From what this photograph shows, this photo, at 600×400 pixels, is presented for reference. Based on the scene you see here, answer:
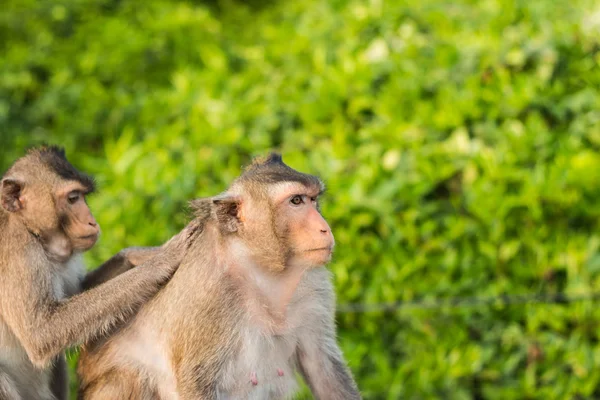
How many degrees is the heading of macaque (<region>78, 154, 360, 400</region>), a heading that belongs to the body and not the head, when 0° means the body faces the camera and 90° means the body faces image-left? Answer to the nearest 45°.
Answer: approximately 315°

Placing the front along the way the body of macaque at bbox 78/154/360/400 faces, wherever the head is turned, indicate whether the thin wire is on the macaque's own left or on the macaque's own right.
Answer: on the macaque's own left

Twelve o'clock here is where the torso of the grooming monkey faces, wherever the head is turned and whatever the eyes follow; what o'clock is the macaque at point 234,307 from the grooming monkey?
The macaque is roughly at 1 o'clock from the grooming monkey.

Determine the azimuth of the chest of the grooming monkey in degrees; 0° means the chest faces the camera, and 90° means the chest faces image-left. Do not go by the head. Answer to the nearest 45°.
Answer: approximately 270°
